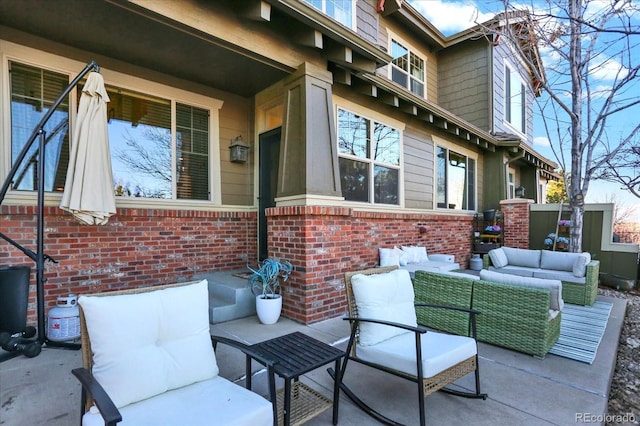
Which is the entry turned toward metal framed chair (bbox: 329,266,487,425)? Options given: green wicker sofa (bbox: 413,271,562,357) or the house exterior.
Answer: the house exterior

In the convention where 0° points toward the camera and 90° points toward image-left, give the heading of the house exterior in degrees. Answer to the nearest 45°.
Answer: approximately 315°

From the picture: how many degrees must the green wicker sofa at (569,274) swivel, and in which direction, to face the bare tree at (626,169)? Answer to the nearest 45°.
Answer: approximately 135° to its right

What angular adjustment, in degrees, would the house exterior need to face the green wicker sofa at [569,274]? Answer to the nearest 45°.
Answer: approximately 45° to its left

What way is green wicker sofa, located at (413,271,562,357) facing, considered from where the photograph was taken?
facing away from the viewer and to the right of the viewer

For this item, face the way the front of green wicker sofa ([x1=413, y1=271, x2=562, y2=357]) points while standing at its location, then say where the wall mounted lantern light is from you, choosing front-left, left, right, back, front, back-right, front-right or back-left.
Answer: back-left

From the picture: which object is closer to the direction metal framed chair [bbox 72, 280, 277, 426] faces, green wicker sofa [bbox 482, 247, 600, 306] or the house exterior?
the green wicker sofa

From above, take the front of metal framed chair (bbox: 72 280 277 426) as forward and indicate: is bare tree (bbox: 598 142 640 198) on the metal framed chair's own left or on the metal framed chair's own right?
on the metal framed chair's own left

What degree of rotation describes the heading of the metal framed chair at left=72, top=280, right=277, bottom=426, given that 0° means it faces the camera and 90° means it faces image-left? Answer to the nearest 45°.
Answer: approximately 315°

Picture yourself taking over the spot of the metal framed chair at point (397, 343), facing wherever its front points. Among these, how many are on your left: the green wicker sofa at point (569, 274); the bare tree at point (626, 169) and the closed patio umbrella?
2

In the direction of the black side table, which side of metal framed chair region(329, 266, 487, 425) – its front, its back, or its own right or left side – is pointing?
right
